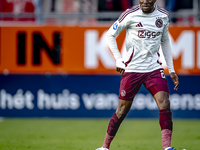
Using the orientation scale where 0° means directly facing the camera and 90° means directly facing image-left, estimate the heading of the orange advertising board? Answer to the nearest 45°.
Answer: approximately 0°

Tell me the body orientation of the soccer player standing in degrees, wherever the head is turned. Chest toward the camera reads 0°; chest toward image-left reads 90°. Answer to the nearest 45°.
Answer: approximately 0°

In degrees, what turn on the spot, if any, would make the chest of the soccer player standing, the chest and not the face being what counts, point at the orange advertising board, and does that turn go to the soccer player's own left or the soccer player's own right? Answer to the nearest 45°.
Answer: approximately 135° to the soccer player's own right

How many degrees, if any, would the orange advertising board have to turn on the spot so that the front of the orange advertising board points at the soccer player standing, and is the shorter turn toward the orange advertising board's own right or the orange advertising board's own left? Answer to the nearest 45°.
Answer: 0° — it already faces them

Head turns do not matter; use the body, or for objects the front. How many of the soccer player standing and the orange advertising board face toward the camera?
2
